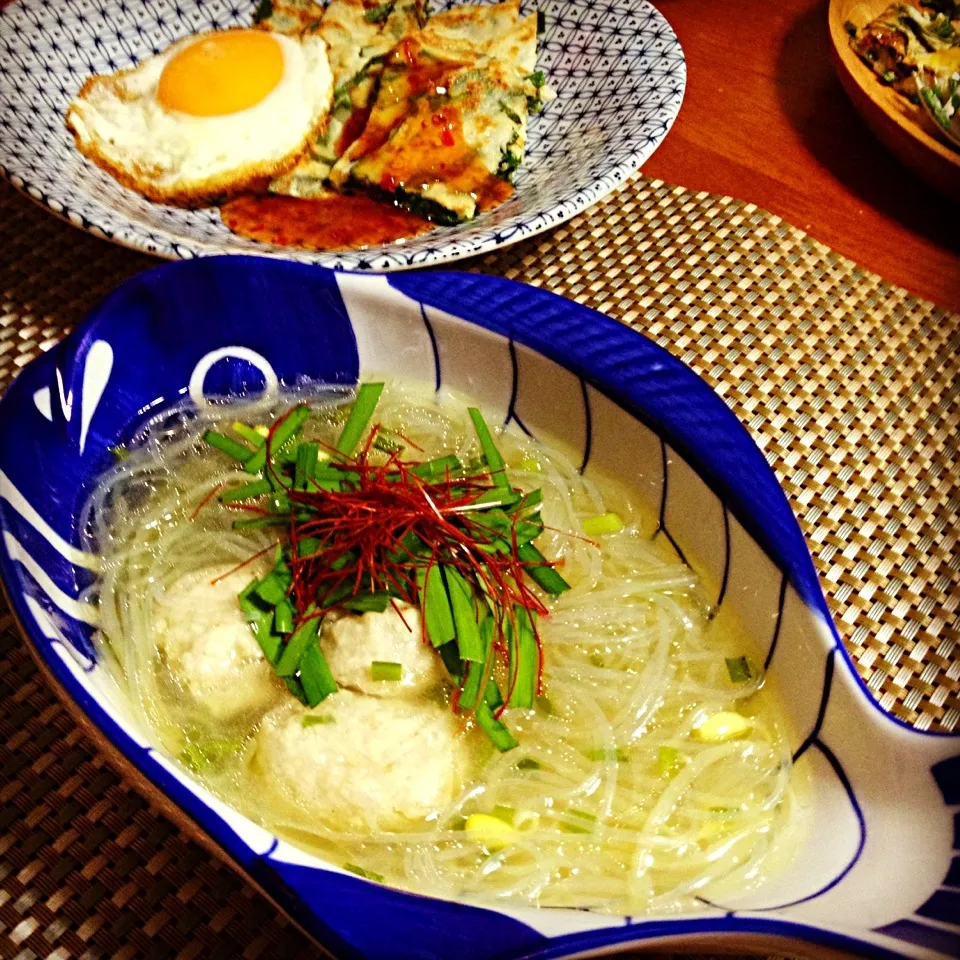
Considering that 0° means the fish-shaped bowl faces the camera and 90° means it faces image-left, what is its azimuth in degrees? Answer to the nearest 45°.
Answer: approximately 135°

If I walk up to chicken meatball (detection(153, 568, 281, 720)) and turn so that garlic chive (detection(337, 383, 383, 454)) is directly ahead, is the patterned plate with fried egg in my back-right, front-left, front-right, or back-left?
front-left

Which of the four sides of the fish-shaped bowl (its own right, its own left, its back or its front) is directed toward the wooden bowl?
right
